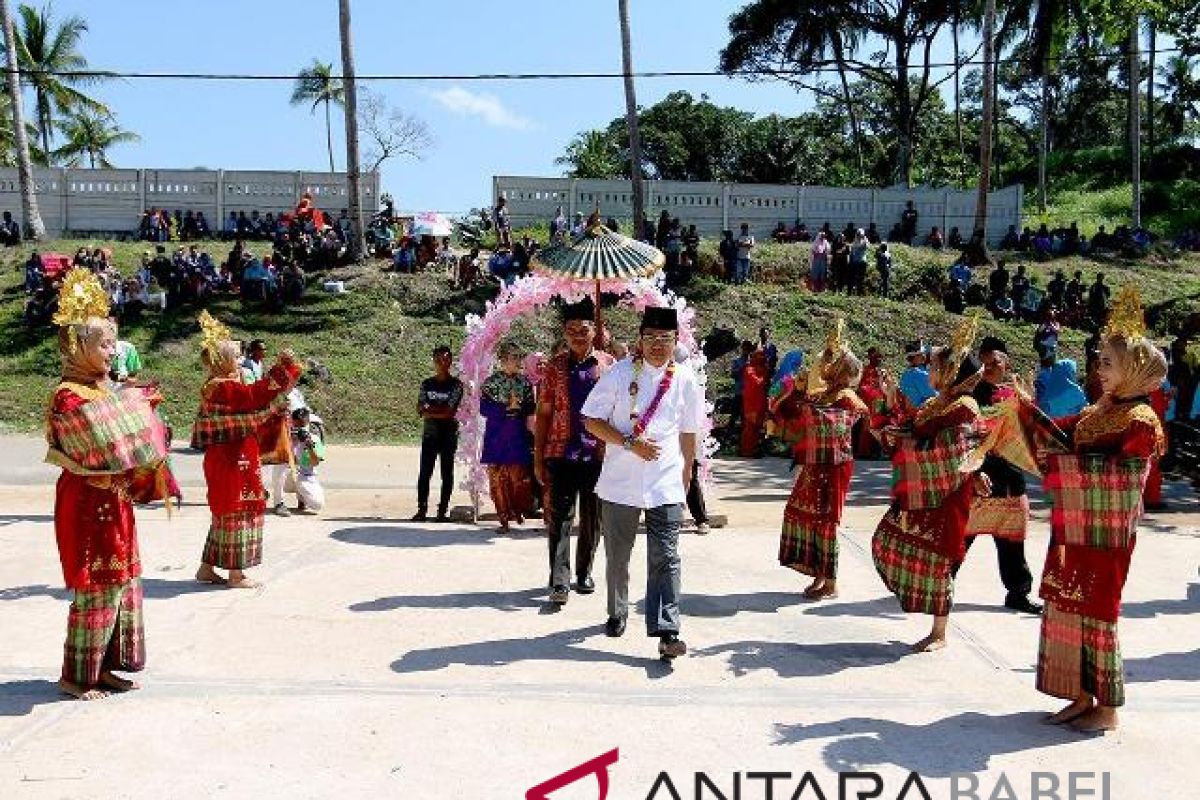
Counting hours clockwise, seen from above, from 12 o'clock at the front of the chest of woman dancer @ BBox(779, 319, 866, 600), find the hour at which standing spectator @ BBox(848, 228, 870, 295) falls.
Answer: The standing spectator is roughly at 3 o'clock from the woman dancer.

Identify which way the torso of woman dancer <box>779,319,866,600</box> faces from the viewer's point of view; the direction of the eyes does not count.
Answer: to the viewer's left

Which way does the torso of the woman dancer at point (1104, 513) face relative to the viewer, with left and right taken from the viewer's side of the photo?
facing to the left of the viewer

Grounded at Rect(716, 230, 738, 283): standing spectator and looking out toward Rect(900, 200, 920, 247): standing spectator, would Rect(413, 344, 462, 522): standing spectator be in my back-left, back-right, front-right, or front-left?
back-right

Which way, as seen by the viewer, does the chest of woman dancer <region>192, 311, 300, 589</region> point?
to the viewer's right

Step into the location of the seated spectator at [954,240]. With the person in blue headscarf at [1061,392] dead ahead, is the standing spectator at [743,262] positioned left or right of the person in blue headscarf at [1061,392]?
right

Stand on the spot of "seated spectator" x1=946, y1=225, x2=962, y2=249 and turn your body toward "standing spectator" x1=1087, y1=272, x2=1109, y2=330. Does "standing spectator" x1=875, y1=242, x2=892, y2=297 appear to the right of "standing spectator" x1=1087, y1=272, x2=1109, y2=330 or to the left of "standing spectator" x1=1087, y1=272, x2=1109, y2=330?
right

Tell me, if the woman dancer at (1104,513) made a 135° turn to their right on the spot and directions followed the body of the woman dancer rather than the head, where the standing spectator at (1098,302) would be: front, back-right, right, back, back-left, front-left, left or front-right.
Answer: front-left

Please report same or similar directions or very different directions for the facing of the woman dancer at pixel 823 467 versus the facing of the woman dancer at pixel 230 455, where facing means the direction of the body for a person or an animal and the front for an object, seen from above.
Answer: very different directions

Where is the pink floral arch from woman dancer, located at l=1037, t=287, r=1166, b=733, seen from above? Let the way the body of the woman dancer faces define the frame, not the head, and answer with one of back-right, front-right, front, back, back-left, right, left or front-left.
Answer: front-right

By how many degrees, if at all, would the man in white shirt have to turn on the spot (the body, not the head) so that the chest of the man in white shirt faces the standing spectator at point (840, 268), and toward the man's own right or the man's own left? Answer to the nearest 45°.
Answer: approximately 180°
